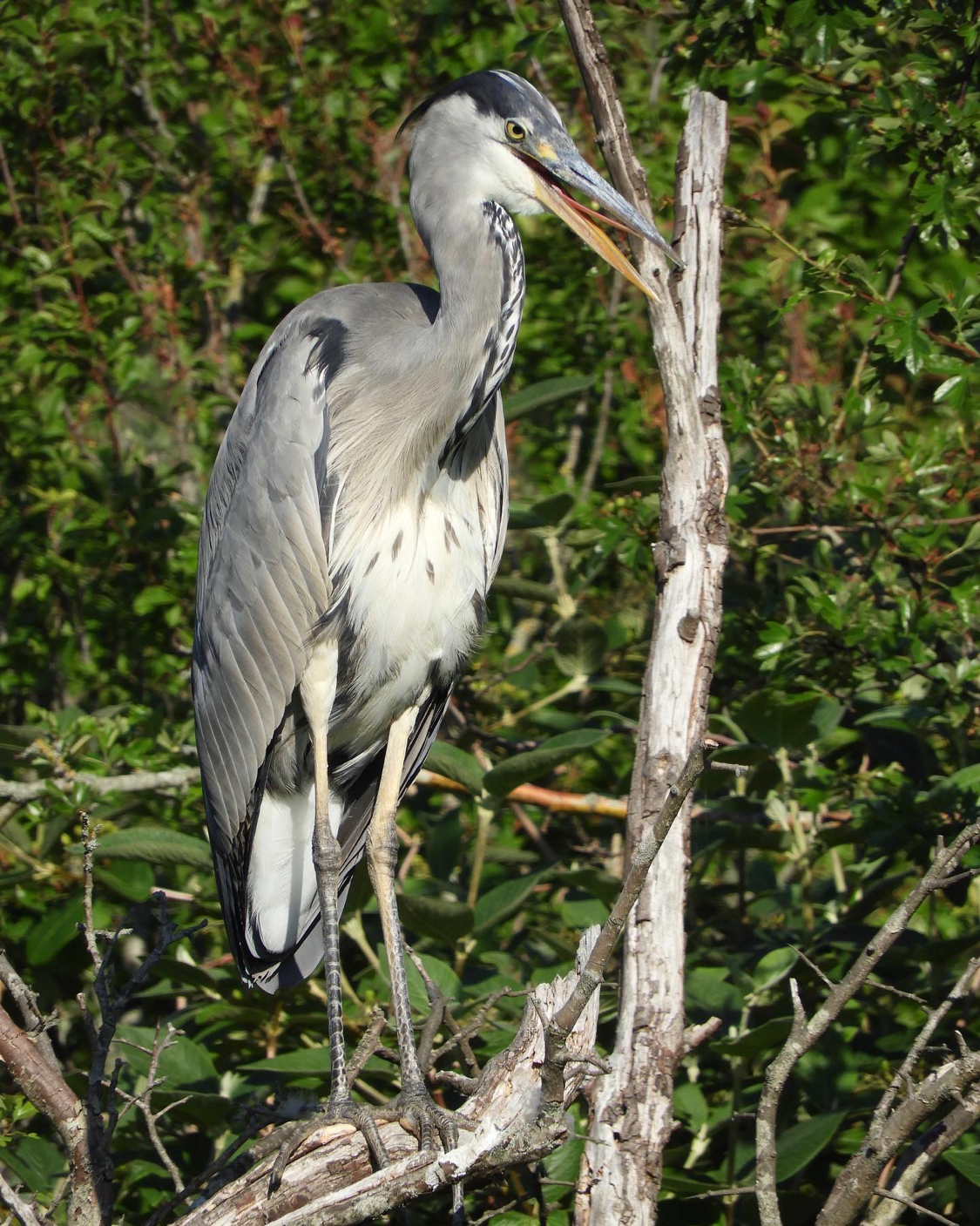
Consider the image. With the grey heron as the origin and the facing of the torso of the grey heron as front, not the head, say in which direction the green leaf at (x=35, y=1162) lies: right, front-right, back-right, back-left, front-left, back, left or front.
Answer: right

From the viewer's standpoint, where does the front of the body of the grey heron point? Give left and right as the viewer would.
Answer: facing the viewer and to the right of the viewer

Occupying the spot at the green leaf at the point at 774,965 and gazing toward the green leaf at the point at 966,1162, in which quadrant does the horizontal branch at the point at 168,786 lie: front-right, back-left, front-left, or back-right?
back-right

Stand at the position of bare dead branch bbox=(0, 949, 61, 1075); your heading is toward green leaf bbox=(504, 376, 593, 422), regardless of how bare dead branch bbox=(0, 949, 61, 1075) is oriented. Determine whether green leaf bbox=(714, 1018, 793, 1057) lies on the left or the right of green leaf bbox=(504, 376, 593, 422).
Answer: right

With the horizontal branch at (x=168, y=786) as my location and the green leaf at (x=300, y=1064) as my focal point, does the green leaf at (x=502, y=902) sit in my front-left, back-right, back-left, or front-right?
front-left

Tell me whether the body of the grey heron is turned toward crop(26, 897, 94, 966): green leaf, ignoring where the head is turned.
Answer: no

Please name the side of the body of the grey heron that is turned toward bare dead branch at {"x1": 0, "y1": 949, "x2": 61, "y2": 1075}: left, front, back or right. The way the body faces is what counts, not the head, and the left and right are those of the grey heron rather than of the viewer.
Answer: right
